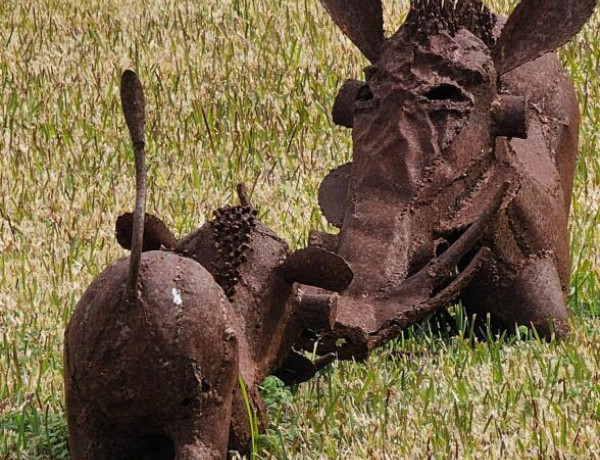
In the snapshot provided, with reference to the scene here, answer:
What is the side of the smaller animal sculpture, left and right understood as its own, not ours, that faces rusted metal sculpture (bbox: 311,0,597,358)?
front

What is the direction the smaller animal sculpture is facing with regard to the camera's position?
facing away from the viewer and to the right of the viewer
